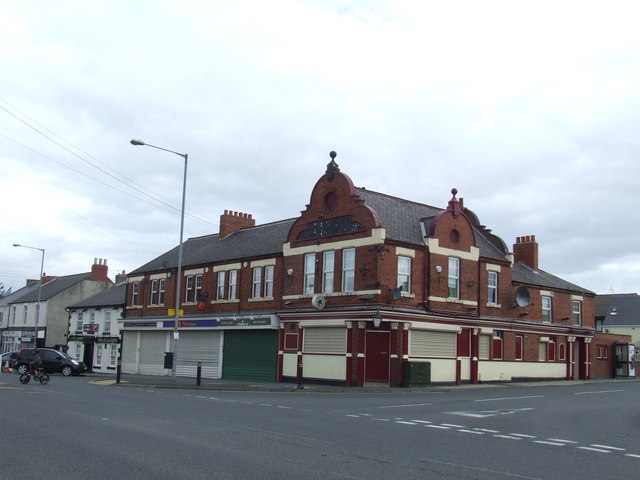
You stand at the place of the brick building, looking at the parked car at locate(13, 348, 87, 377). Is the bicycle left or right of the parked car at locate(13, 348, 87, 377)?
left
